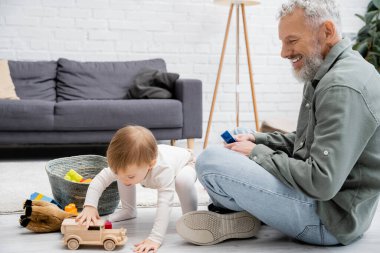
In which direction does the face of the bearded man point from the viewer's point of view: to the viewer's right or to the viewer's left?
to the viewer's left

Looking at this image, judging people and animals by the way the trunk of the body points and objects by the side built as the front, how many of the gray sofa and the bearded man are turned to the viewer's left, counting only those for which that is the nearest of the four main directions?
1

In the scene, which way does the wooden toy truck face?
to the viewer's right

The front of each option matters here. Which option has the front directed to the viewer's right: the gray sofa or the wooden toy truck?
the wooden toy truck

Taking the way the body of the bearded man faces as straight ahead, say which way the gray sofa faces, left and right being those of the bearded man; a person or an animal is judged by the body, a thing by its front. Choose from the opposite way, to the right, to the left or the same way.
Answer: to the left

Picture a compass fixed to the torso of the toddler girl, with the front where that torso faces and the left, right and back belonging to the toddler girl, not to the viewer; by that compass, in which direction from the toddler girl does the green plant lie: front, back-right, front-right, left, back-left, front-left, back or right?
back

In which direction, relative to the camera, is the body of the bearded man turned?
to the viewer's left

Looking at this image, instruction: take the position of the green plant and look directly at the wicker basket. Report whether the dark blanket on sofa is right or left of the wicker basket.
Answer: right

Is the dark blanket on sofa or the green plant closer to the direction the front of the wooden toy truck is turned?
the green plant
